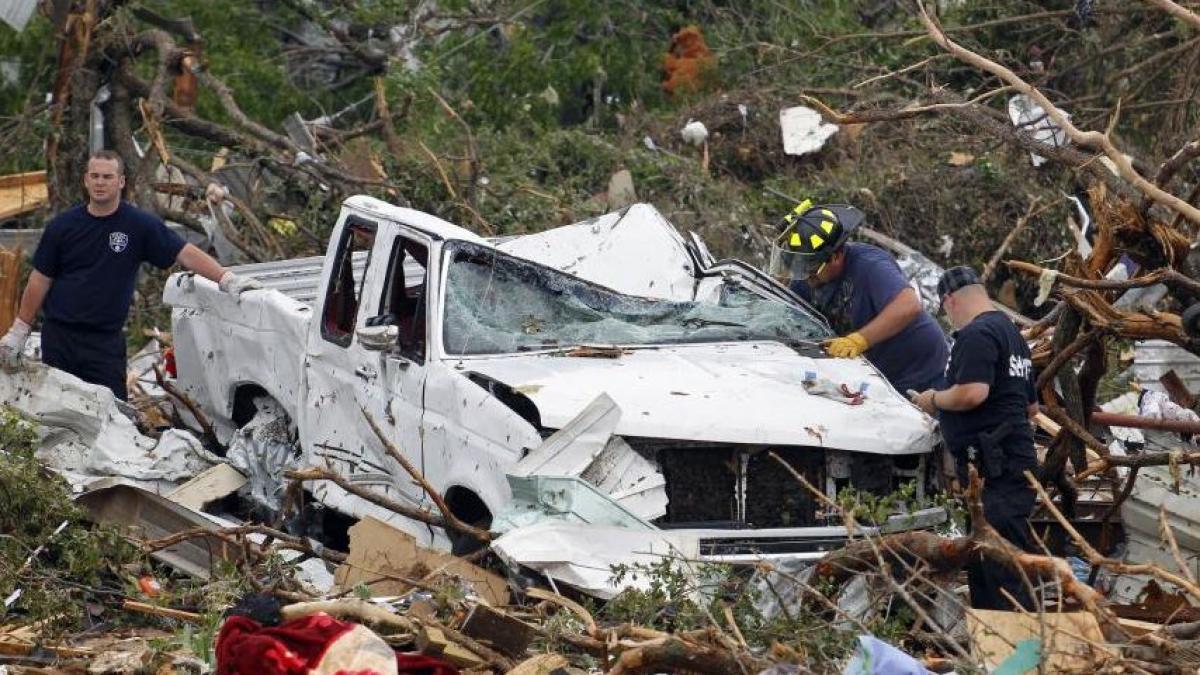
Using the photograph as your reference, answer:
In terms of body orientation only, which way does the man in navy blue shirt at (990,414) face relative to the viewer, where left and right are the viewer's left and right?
facing away from the viewer and to the left of the viewer

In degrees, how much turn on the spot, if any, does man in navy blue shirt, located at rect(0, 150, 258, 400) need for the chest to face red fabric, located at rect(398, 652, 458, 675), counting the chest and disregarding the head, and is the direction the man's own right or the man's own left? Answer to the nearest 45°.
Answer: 0° — they already face it

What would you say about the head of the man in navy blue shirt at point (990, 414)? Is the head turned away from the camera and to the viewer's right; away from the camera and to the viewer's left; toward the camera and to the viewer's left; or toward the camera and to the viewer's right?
away from the camera and to the viewer's left

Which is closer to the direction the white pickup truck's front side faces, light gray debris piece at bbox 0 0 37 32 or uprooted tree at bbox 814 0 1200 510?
the uprooted tree

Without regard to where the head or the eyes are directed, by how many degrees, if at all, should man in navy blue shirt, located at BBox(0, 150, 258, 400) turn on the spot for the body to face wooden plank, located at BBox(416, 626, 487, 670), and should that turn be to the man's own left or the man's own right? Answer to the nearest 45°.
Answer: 0° — they already face it

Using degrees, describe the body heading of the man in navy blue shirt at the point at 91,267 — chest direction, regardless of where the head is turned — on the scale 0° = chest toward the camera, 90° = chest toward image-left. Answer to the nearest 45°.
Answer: approximately 0°

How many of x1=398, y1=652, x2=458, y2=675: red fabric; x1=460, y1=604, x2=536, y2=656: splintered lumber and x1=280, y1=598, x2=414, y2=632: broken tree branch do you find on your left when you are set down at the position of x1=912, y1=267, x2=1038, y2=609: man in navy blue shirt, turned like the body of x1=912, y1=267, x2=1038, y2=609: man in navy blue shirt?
3

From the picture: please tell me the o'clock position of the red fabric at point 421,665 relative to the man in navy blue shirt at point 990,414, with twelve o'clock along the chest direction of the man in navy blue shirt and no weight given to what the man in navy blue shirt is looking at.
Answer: The red fabric is roughly at 9 o'clock from the man in navy blue shirt.

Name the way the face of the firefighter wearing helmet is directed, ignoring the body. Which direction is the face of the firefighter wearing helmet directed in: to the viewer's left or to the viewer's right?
to the viewer's left

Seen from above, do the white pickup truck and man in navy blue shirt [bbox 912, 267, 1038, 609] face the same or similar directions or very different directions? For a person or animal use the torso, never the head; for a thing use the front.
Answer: very different directions

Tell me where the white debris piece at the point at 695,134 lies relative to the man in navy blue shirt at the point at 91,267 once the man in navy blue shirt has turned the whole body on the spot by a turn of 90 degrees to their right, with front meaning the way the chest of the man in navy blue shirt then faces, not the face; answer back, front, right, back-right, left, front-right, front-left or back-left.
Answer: back-right

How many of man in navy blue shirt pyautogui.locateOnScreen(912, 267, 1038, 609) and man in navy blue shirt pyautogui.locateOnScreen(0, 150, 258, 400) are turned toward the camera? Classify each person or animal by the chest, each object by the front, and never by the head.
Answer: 1

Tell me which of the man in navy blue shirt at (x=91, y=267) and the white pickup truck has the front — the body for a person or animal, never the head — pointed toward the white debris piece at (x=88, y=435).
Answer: the man in navy blue shirt

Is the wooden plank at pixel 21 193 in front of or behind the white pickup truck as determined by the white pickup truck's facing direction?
behind
